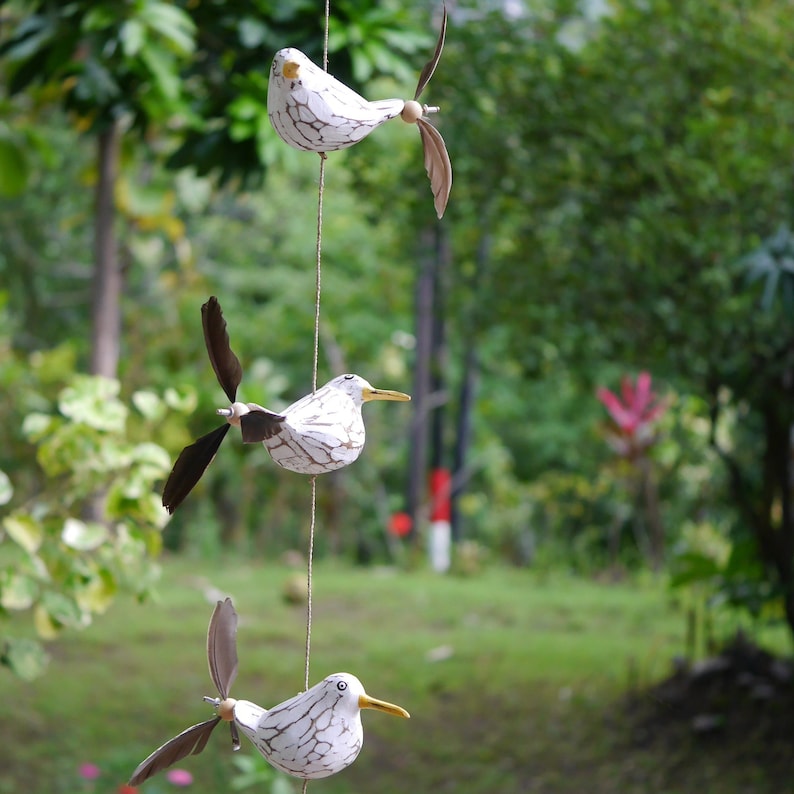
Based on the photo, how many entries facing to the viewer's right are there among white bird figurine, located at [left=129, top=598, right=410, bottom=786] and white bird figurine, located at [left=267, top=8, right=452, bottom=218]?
1

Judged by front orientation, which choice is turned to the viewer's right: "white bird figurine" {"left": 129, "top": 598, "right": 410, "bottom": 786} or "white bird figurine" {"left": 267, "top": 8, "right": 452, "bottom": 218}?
"white bird figurine" {"left": 129, "top": 598, "right": 410, "bottom": 786}

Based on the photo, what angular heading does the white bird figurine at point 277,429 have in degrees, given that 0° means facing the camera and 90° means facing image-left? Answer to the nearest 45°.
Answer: approximately 225°

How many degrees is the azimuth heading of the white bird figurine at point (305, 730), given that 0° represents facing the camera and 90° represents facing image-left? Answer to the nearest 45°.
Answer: approximately 270°

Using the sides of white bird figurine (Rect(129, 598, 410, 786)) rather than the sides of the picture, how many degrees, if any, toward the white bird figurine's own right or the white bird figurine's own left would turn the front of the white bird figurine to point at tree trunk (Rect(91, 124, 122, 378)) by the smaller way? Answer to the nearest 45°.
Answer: approximately 90° to the white bird figurine's own left

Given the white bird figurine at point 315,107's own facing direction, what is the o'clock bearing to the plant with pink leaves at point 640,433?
The plant with pink leaves is roughly at 5 o'clock from the white bird figurine.

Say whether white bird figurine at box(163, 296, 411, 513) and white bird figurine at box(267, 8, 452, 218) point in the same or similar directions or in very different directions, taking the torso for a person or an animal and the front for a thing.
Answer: very different directions

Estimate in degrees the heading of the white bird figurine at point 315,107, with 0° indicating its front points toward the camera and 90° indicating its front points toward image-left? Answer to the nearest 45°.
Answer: approximately 45°
